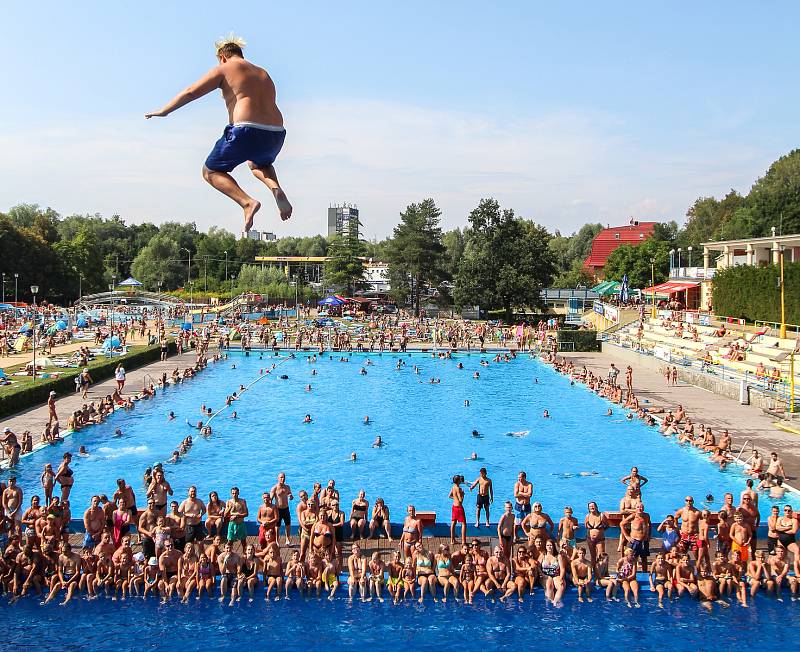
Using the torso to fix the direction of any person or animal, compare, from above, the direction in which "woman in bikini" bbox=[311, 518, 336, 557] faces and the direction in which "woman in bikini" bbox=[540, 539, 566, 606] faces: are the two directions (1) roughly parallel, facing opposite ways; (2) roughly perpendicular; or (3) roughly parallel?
roughly parallel

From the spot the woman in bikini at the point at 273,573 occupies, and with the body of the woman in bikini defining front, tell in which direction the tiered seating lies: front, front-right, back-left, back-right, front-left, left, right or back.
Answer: back-left

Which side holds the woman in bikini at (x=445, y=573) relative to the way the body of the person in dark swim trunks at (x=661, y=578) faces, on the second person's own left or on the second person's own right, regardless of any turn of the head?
on the second person's own right

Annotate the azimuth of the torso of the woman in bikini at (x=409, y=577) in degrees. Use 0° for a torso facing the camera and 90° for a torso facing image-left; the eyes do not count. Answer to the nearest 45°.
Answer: approximately 0°

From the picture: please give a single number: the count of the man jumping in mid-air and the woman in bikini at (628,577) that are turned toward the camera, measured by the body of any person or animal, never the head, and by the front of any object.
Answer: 1

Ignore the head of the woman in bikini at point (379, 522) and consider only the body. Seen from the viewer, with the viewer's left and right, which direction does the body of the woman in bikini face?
facing the viewer

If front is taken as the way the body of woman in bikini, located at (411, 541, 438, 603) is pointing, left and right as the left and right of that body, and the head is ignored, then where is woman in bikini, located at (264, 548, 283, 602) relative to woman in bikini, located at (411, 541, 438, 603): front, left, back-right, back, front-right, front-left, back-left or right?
right

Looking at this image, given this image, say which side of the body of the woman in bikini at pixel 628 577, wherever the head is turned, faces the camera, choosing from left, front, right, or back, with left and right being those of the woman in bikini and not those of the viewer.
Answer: front

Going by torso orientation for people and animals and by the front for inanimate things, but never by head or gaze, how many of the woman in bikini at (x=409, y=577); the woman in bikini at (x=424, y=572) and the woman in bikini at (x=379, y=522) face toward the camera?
3

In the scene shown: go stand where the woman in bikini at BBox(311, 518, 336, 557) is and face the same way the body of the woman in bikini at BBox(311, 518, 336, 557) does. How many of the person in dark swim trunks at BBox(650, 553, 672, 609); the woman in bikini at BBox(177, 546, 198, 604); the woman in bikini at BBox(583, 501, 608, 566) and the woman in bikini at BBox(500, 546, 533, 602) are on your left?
3

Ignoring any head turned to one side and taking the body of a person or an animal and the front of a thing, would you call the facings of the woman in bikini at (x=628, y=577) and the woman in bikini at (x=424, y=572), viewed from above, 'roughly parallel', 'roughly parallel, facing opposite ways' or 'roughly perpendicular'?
roughly parallel

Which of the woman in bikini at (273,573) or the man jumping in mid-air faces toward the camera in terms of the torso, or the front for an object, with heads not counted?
the woman in bikini

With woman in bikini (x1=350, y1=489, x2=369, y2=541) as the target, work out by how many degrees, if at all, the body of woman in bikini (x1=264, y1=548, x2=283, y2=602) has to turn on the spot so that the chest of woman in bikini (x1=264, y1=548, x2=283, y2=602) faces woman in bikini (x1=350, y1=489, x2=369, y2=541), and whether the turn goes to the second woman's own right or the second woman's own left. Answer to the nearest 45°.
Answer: approximately 135° to the second woman's own left

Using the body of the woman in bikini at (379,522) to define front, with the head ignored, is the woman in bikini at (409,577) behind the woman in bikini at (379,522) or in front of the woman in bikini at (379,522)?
in front
